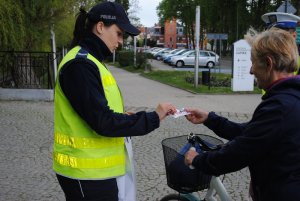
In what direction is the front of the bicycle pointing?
to the viewer's left

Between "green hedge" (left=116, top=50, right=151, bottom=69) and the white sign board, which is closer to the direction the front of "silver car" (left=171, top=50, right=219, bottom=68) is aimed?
the green hedge

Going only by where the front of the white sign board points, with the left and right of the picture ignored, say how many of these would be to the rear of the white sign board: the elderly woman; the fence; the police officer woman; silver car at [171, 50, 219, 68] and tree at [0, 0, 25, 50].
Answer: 1

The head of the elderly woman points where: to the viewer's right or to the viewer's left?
to the viewer's left

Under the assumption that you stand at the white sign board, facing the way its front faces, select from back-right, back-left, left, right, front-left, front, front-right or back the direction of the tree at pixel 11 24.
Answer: front-right

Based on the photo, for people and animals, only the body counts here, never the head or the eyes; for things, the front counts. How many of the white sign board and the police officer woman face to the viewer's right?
1

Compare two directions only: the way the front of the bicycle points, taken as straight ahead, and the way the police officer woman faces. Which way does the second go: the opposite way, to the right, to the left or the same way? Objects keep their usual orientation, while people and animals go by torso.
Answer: the opposite way

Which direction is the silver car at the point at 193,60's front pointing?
to the viewer's left

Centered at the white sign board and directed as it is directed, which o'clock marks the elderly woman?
The elderly woman is roughly at 12 o'clock from the white sign board.

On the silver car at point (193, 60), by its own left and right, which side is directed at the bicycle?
left

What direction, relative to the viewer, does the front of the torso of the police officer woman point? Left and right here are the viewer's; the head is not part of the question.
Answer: facing to the right of the viewer

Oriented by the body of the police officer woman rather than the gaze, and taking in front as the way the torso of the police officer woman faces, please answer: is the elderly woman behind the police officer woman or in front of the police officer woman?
in front

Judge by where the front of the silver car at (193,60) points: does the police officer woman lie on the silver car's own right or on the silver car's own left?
on the silver car's own left

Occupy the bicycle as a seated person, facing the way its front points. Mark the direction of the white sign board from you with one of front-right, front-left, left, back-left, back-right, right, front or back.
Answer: right

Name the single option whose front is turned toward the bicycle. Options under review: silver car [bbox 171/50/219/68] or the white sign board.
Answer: the white sign board

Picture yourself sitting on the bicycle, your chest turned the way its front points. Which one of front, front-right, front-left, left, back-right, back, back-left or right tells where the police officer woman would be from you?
front-left

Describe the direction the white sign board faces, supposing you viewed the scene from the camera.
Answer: facing the viewer

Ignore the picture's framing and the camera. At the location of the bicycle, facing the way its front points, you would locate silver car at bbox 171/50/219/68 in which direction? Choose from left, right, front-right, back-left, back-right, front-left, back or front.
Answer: right

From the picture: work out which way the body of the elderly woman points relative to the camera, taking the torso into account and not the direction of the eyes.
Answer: to the viewer's left
